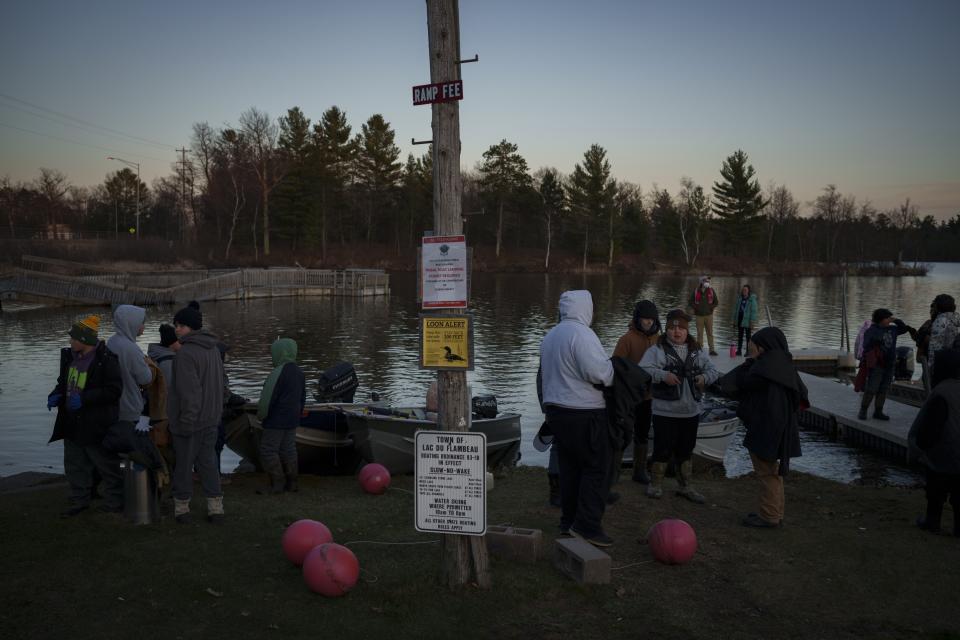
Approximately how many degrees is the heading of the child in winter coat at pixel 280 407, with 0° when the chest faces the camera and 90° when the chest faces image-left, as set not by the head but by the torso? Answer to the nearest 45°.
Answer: approximately 90°

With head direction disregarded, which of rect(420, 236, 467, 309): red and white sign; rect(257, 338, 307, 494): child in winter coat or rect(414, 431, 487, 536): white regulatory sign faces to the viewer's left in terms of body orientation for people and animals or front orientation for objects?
the child in winter coat

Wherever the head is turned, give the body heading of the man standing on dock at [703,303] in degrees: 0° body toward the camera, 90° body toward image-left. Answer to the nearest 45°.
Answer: approximately 0°

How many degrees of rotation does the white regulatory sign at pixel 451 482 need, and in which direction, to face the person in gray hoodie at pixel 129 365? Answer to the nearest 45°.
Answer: approximately 135° to its right

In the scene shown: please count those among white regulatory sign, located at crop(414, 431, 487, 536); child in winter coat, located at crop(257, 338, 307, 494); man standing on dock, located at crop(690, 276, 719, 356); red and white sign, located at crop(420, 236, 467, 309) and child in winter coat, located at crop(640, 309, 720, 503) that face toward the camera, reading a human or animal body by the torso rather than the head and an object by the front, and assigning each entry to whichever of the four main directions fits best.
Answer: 4

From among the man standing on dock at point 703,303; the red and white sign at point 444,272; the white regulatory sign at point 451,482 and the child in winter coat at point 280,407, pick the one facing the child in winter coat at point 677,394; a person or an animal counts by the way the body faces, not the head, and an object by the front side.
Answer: the man standing on dock

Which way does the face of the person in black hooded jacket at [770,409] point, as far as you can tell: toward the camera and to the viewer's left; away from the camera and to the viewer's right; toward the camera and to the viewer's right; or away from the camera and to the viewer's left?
away from the camera and to the viewer's left

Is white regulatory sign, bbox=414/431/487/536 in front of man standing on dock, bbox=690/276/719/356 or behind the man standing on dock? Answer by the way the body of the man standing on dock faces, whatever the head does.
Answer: in front

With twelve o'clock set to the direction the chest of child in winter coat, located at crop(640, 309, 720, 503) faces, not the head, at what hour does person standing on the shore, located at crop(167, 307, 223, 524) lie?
The person standing on the shore is roughly at 2 o'clock from the child in winter coat.

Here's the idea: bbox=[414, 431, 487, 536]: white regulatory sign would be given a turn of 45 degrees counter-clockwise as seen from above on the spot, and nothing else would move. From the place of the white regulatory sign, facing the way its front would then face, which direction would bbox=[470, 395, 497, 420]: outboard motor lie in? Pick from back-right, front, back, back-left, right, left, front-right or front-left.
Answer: back-left

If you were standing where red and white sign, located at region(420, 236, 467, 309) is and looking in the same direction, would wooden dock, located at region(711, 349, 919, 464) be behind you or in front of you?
behind

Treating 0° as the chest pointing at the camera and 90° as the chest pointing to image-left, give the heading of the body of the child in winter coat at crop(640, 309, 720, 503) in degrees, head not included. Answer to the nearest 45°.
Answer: approximately 0°

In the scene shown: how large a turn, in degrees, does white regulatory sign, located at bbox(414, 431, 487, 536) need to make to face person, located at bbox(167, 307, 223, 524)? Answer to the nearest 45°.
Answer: approximately 135° to its right

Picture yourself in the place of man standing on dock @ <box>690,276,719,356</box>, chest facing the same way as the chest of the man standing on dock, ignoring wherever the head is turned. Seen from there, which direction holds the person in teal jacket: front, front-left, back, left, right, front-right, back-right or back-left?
back-left

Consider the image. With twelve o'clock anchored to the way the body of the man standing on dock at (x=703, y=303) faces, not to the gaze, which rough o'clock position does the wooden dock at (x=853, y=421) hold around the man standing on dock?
The wooden dock is roughly at 11 o'clock from the man standing on dock.

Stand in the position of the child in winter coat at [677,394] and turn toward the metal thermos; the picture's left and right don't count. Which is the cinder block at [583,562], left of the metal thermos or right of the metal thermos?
left
